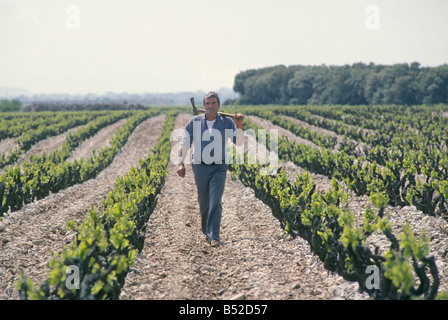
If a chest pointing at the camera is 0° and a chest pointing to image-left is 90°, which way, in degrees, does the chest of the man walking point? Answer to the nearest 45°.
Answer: approximately 0°
